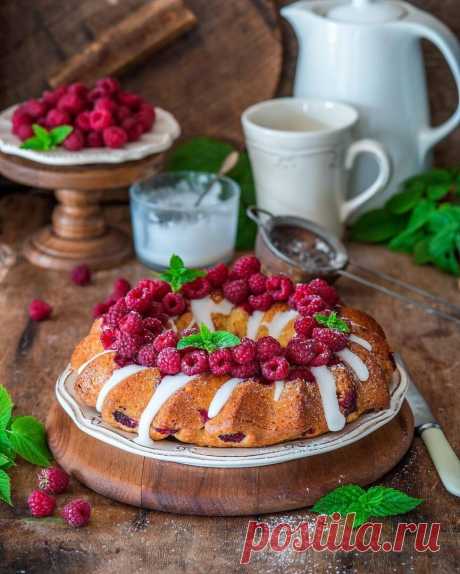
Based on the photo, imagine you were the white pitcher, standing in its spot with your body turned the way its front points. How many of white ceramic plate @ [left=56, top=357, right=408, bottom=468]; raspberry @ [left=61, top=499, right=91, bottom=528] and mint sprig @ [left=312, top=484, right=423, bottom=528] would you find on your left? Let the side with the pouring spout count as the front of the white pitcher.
3

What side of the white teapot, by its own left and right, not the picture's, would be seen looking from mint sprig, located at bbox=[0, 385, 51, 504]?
left

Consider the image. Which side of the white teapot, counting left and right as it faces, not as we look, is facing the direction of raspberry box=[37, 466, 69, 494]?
left

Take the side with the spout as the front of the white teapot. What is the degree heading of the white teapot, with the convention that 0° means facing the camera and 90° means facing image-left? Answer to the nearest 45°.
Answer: approximately 90°

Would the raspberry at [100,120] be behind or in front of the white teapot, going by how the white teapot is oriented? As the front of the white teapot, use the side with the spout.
in front

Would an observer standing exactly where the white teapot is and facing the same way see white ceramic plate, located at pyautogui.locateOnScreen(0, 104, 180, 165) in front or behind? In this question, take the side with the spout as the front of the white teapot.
in front

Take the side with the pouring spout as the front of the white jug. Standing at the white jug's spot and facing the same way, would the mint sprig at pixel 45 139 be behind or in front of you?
in front

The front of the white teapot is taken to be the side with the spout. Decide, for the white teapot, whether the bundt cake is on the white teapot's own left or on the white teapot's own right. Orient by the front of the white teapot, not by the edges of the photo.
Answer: on the white teapot's own left

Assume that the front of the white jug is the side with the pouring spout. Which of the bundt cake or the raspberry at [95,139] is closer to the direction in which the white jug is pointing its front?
the raspberry

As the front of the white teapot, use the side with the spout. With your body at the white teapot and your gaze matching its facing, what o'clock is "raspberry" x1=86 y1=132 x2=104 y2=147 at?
The raspberry is roughly at 11 o'clock from the white teapot.

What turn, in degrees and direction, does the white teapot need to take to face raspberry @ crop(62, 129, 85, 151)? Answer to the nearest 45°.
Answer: approximately 45° to its left

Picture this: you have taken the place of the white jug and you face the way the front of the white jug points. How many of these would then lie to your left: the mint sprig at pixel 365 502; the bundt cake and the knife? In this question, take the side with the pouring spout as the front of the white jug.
3

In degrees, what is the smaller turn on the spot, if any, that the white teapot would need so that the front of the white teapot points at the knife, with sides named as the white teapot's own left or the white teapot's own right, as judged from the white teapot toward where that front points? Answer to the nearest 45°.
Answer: approximately 90° to the white teapot's own left
